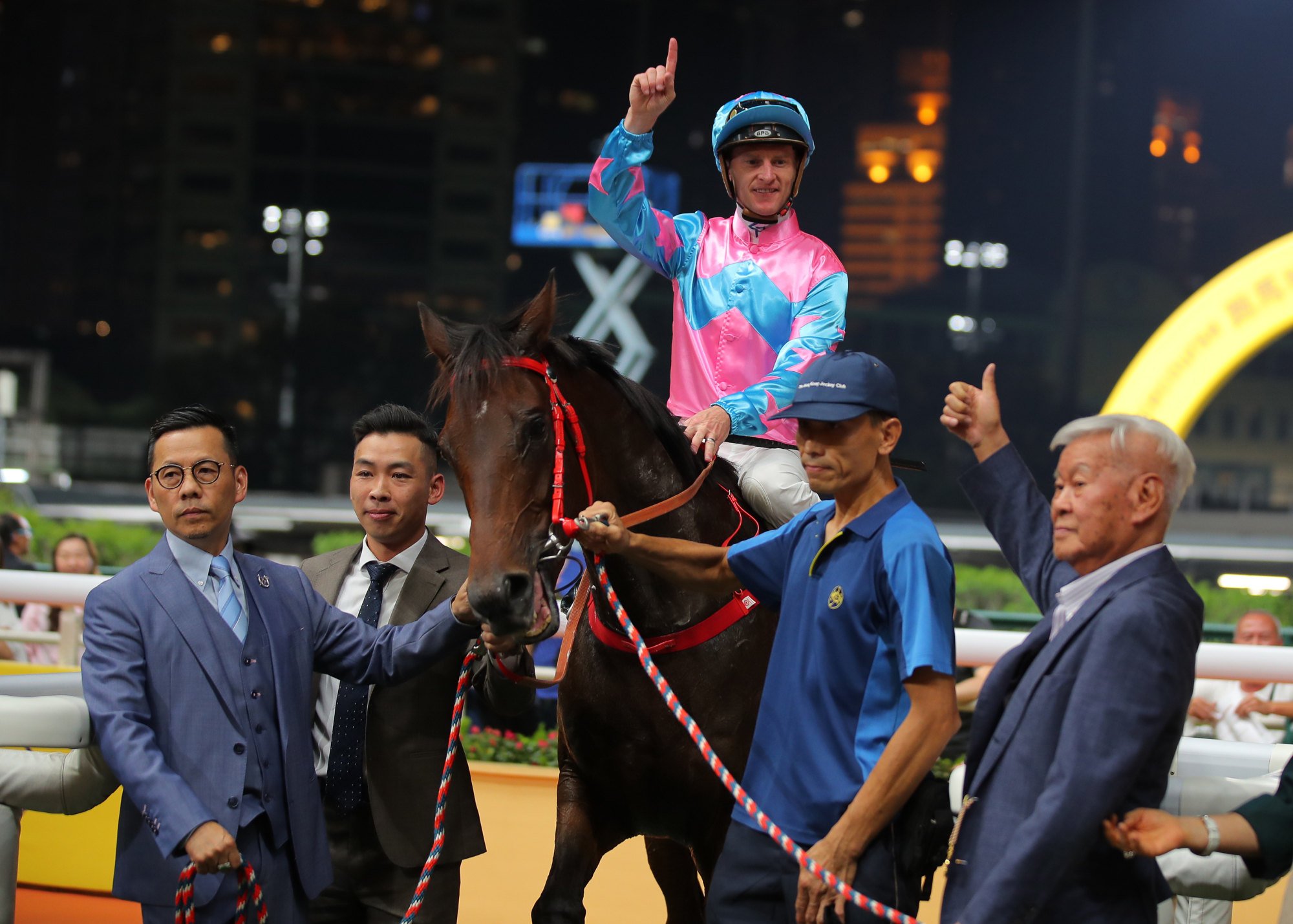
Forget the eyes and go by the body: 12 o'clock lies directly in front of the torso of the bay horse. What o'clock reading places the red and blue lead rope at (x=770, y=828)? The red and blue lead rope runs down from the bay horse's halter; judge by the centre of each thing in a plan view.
The red and blue lead rope is roughly at 10 o'clock from the bay horse.

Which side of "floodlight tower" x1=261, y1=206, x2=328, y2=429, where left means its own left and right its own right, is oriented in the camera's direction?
front

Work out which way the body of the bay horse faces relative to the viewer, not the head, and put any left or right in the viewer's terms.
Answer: facing the viewer and to the left of the viewer

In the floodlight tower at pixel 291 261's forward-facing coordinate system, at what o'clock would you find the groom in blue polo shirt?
The groom in blue polo shirt is roughly at 12 o'clock from the floodlight tower.

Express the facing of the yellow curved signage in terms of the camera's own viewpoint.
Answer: facing the viewer

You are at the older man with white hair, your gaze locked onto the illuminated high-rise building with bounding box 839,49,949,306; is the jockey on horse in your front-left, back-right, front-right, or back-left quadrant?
front-left

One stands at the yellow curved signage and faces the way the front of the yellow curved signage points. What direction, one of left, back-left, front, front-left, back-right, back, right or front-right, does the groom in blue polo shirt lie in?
front

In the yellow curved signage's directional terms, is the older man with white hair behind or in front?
in front

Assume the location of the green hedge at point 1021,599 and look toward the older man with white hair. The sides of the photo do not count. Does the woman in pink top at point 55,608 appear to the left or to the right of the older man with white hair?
right

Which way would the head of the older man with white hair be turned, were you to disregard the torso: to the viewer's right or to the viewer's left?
to the viewer's left

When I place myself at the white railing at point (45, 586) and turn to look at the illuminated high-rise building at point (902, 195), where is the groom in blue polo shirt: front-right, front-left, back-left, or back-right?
back-right
